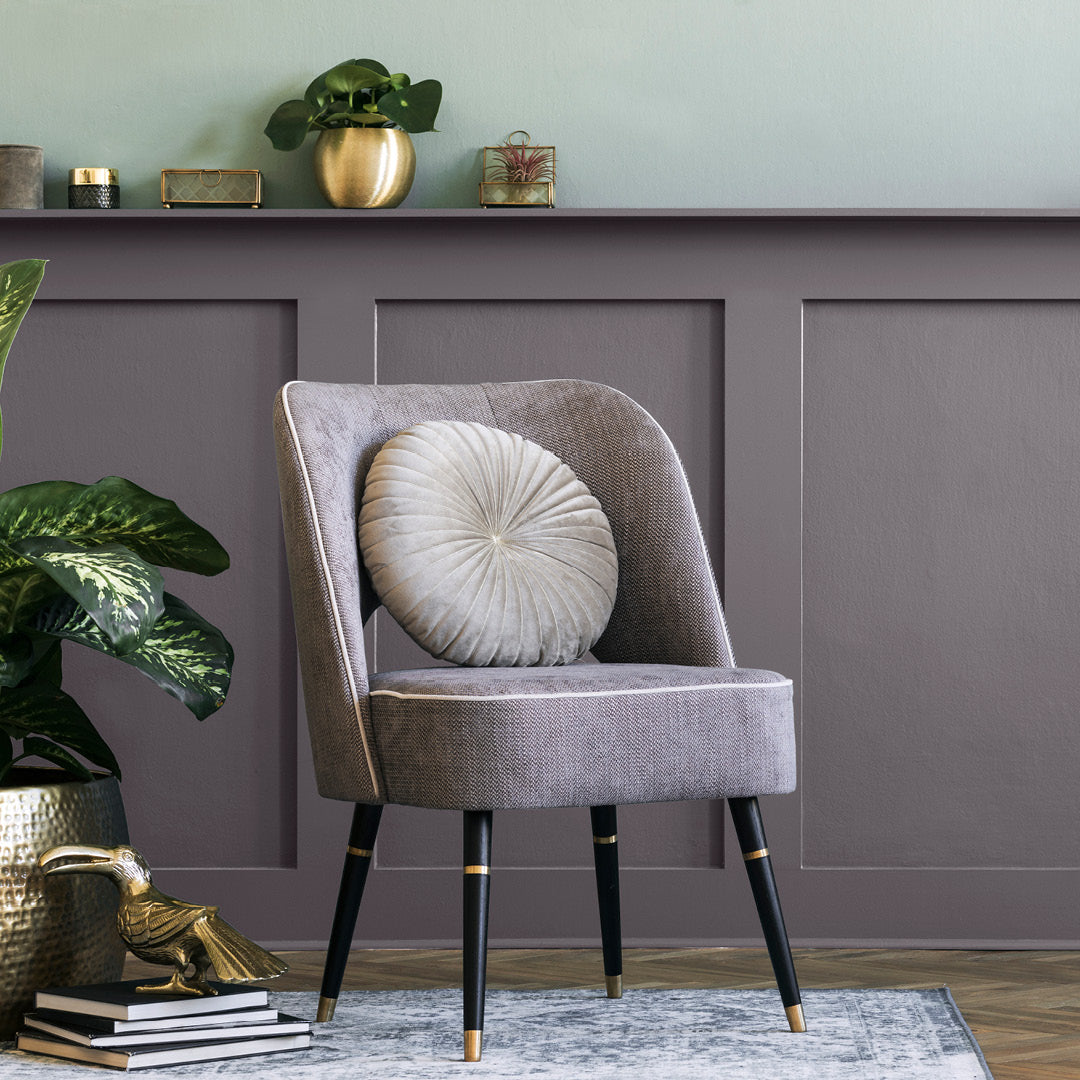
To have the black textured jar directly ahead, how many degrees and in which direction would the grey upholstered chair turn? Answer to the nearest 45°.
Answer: approximately 180°

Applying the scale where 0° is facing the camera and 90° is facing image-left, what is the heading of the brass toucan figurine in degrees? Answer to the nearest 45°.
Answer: approximately 90°

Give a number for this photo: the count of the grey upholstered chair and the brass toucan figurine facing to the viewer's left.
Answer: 1

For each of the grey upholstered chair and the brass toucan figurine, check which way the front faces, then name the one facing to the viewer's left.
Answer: the brass toucan figurine

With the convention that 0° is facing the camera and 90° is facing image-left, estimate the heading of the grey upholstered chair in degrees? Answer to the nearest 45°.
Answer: approximately 315°
